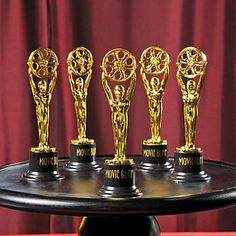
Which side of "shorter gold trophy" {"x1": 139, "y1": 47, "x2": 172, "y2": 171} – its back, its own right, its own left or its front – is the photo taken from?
front
